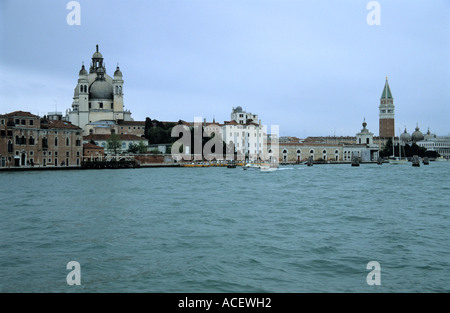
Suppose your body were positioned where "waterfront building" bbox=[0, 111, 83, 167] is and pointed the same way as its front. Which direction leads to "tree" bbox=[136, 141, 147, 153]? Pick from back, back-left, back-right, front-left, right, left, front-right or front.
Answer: back-left

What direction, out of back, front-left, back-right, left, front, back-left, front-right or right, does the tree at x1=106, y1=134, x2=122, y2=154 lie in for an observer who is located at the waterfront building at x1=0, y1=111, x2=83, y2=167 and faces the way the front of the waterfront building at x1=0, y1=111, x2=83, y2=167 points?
back-left

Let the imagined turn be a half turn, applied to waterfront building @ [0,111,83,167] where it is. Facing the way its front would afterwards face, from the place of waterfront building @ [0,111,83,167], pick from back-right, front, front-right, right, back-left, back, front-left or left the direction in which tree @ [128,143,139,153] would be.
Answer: front-right

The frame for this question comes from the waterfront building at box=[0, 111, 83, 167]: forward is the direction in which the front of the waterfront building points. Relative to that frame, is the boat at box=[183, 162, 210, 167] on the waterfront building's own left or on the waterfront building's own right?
on the waterfront building's own left

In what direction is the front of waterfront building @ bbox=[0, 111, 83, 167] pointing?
toward the camera

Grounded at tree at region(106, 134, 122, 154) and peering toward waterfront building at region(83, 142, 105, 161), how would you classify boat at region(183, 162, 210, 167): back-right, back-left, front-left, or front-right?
back-left

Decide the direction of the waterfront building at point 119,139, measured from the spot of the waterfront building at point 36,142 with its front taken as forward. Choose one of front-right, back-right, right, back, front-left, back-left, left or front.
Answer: back-left

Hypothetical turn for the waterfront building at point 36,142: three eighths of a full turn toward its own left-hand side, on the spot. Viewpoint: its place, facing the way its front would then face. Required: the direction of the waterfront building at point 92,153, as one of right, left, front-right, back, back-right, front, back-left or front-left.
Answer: front
